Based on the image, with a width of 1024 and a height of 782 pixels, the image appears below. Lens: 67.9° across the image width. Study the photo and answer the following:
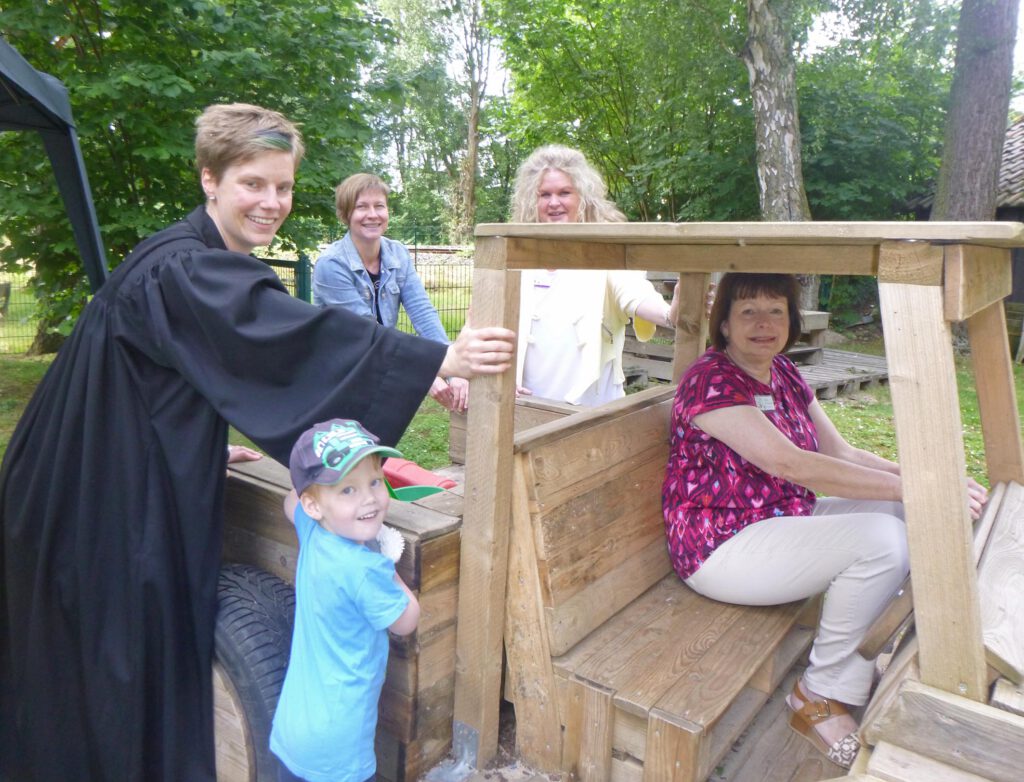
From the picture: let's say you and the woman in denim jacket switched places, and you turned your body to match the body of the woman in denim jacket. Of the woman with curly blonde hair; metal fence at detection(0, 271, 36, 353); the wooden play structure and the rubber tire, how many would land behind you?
1

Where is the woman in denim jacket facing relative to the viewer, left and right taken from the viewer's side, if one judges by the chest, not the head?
facing the viewer and to the right of the viewer

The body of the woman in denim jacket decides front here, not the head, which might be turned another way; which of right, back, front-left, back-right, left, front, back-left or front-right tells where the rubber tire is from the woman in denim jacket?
front-right

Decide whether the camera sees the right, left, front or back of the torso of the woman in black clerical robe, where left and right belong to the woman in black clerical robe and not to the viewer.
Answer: right

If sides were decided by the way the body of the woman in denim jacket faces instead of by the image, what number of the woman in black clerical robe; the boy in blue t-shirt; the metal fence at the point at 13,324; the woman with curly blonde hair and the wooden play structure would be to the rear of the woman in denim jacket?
1

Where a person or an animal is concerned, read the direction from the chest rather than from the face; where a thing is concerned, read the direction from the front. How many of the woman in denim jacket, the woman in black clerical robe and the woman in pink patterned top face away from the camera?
0

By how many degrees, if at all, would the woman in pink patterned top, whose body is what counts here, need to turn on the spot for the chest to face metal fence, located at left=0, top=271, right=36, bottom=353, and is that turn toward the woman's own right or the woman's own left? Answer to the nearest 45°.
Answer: approximately 180°

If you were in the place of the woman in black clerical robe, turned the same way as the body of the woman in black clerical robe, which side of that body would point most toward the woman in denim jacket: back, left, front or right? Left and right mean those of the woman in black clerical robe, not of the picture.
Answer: left

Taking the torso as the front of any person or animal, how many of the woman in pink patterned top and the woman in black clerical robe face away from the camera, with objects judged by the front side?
0

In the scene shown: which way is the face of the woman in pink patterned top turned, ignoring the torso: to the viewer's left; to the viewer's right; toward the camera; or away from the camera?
toward the camera

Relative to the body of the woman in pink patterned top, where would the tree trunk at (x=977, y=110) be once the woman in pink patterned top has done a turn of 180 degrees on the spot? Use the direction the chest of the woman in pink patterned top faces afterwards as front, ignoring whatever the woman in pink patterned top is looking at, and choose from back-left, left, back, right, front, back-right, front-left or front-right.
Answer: front-right

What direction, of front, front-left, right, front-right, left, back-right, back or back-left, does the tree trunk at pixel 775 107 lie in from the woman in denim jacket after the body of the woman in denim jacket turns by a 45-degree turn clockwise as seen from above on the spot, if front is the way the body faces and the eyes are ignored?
back-left

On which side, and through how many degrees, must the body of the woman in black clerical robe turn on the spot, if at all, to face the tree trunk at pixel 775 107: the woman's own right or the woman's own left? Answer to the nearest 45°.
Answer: approximately 45° to the woman's own left

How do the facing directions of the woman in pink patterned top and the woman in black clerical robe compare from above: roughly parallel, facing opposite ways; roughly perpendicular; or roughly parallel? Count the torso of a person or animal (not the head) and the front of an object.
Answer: roughly parallel

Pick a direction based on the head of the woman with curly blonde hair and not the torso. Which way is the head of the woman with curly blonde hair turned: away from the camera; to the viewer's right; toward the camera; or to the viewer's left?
toward the camera

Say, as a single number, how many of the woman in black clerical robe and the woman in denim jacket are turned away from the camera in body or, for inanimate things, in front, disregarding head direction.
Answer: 0
